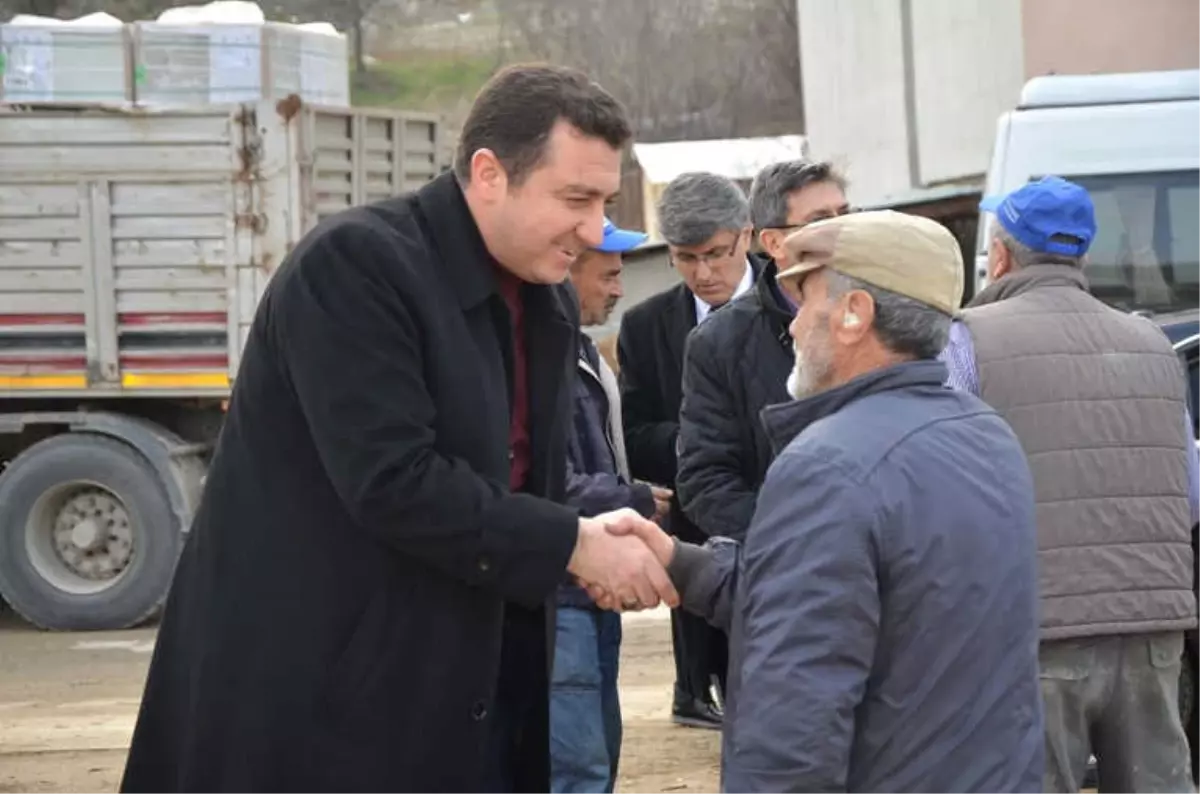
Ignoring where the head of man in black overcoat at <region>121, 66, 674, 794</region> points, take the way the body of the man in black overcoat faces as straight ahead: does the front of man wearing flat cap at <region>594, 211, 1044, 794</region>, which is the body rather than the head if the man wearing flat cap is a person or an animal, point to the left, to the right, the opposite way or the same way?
the opposite way

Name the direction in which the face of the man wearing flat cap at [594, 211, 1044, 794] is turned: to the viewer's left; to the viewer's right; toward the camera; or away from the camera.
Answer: to the viewer's left

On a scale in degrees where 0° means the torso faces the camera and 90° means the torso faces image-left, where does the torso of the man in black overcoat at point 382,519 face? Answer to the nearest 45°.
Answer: approximately 315°

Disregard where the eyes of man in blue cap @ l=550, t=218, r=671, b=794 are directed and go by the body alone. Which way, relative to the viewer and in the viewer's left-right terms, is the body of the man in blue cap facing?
facing to the right of the viewer

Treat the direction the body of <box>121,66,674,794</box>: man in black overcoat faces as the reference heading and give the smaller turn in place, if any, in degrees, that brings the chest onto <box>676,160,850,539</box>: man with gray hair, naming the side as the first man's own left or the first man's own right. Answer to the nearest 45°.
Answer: approximately 90° to the first man's own left

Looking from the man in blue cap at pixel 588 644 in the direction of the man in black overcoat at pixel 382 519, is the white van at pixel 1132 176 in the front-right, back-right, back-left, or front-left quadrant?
back-left

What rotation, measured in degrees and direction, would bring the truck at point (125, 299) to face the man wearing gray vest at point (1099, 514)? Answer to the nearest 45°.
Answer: approximately 135° to its left

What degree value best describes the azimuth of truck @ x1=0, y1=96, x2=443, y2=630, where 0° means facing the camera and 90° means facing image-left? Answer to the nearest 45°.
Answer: approximately 135°

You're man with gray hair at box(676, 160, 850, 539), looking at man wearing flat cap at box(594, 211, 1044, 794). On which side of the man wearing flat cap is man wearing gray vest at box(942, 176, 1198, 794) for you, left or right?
left

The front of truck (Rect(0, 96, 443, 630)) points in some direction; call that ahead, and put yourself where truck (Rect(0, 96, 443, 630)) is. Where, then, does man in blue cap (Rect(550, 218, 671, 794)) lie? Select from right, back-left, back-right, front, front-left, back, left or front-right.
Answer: back-left

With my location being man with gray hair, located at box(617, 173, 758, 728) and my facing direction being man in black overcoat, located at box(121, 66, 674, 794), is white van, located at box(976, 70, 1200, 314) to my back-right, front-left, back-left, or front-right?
back-left

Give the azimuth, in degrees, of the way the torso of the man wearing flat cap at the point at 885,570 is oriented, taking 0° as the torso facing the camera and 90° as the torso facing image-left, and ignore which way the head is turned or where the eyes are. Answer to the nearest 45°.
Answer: approximately 135°
